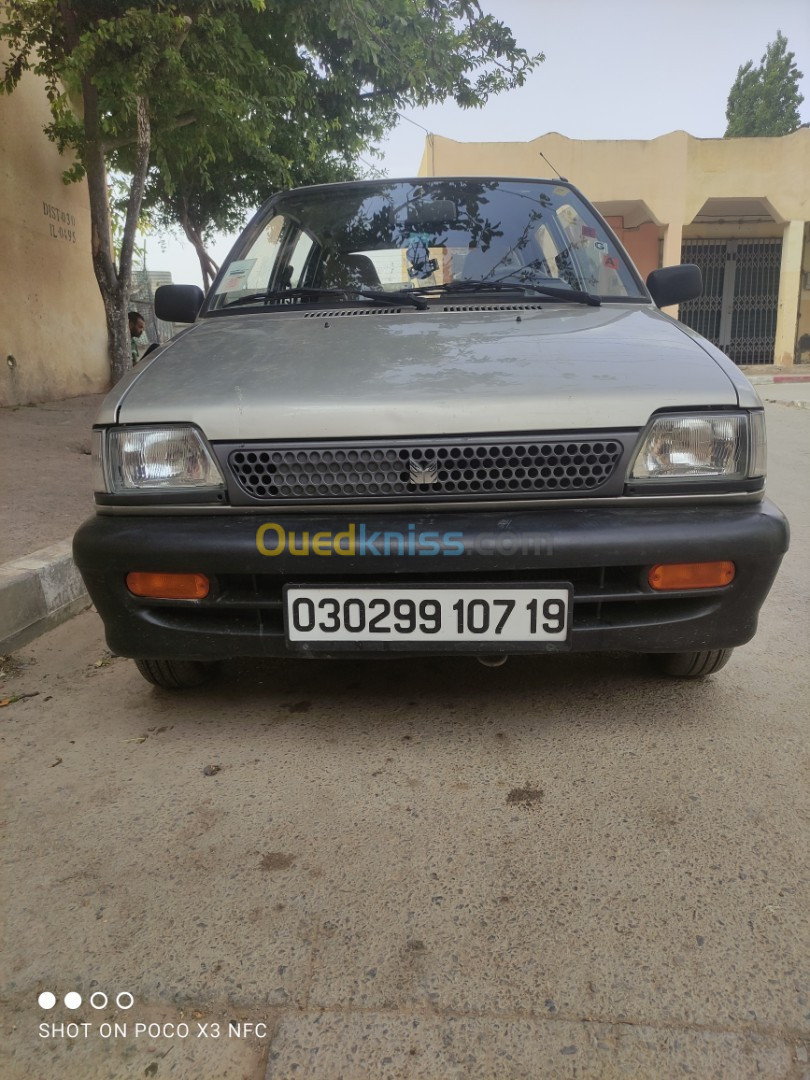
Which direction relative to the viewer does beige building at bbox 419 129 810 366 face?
toward the camera

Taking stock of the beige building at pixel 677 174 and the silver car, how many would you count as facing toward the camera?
2

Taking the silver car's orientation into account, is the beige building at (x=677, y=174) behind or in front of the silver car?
behind

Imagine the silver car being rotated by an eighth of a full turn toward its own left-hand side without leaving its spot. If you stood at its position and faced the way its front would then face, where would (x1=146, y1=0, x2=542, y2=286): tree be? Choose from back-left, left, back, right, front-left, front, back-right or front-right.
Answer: back-left

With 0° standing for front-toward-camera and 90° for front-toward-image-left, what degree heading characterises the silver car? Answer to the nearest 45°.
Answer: approximately 0°

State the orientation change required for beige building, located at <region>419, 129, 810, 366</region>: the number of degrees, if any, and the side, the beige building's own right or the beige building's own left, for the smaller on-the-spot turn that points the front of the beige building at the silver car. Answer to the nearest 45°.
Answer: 0° — it already faces it

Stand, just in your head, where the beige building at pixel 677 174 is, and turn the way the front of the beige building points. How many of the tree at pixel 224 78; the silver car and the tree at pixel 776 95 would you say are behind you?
1

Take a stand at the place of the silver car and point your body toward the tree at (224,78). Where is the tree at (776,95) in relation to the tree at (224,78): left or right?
right

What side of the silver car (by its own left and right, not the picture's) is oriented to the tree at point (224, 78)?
back
